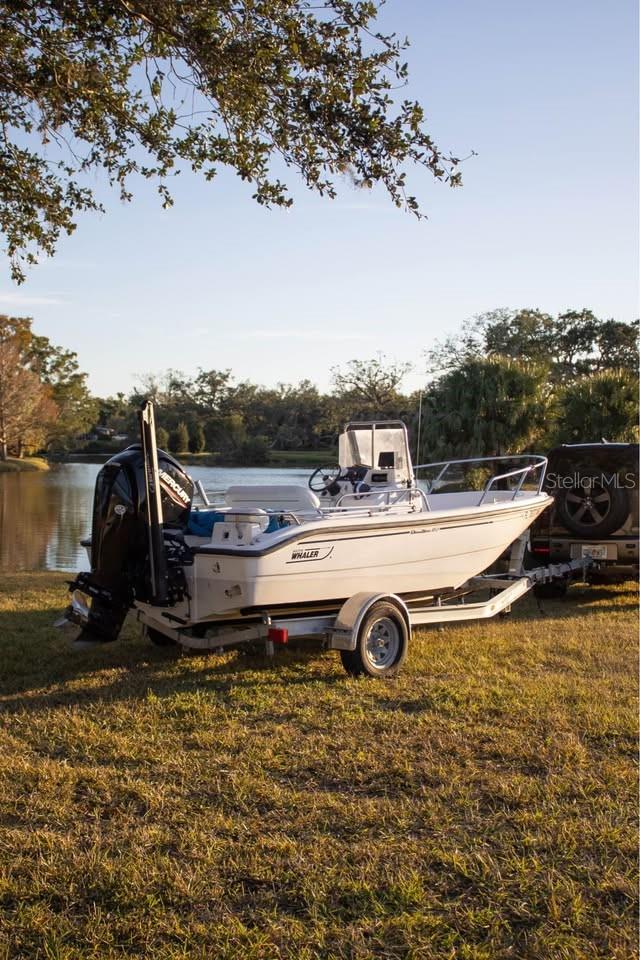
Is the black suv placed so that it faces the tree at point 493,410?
yes

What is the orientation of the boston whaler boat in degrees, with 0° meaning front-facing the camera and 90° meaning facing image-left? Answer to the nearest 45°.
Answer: approximately 225°

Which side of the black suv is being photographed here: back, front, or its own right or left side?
back

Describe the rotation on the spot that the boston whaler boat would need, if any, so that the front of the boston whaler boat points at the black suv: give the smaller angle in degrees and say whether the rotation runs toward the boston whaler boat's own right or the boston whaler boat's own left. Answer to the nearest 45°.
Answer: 0° — it already faces it

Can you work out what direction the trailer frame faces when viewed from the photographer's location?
facing away from the viewer and to the right of the viewer

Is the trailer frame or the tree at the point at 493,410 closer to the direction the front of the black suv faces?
the tree

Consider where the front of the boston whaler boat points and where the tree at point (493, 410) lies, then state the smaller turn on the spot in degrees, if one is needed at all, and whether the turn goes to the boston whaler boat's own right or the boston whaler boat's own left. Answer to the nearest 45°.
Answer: approximately 45° to the boston whaler boat's own left

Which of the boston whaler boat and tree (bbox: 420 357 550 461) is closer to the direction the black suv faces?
the tree
